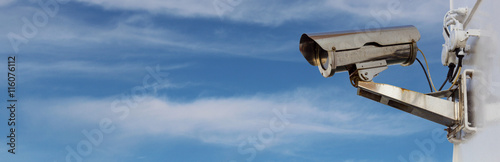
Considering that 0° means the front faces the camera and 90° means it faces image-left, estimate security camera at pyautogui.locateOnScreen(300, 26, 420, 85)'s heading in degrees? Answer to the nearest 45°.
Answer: approximately 45°
